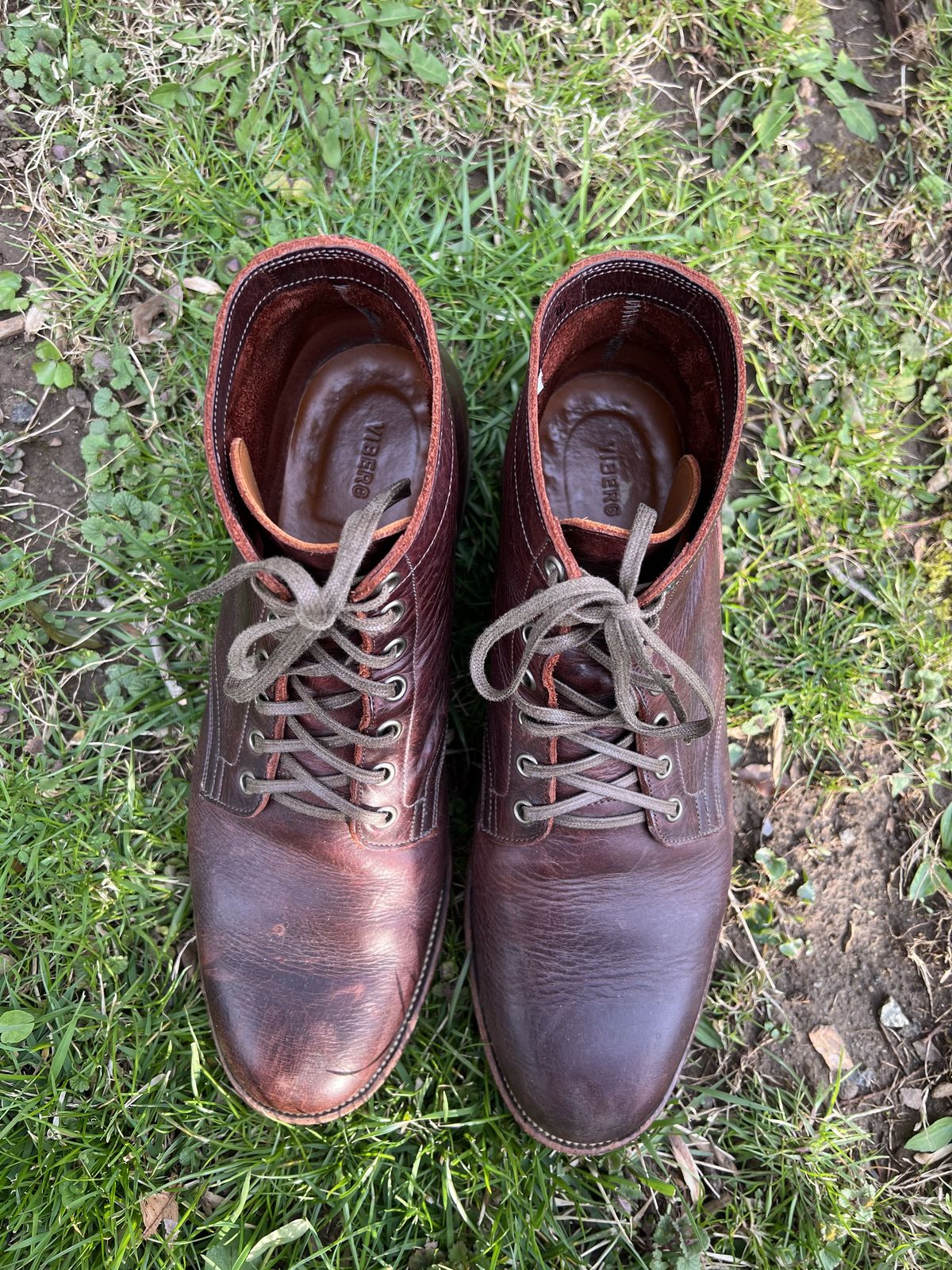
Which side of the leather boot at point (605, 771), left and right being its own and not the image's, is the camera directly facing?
front

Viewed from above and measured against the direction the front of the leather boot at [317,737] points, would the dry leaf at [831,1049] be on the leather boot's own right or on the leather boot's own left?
on the leather boot's own left

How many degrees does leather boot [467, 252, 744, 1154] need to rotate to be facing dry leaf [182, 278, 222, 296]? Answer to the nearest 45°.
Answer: approximately 135° to its right

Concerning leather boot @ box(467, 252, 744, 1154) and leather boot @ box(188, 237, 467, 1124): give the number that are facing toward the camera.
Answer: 2

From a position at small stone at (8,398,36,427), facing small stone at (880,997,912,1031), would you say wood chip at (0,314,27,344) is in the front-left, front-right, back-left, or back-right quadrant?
back-left

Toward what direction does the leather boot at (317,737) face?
toward the camera

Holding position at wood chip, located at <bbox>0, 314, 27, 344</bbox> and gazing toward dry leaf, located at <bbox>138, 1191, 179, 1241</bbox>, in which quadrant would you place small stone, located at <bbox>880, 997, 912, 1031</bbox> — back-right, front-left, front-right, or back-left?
front-left

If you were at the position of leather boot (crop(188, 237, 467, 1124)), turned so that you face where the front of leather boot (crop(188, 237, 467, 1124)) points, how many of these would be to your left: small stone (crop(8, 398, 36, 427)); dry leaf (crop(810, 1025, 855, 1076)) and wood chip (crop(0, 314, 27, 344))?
1

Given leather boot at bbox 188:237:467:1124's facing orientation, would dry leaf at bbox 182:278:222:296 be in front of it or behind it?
behind

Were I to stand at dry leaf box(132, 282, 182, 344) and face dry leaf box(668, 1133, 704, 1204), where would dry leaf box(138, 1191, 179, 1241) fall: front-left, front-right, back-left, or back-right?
front-right
